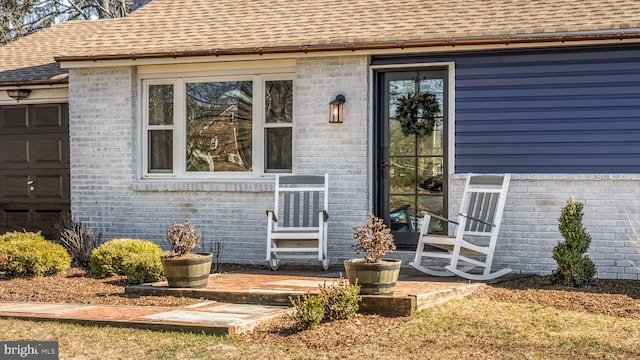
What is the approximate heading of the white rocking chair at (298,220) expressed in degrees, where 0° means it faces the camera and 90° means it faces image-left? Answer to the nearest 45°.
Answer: approximately 0°

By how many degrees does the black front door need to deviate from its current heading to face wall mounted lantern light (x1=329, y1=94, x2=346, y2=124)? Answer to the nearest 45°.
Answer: approximately 90° to its right

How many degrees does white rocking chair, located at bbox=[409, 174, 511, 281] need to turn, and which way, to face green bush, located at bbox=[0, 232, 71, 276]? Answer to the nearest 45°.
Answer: approximately 45° to its right

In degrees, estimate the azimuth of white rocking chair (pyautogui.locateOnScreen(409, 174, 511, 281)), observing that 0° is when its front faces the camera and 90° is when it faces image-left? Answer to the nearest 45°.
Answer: approximately 45°

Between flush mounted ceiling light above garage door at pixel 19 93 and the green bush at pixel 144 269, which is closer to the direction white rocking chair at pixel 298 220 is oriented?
the green bush

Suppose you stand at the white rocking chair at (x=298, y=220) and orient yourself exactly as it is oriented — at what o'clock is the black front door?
The black front door is roughly at 9 o'clock from the white rocking chair.

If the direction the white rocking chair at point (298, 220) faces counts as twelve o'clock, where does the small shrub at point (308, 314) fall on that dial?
The small shrub is roughly at 12 o'clock from the white rocking chair.

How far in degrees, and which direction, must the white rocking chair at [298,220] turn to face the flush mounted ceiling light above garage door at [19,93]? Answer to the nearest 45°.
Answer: approximately 135° to its right

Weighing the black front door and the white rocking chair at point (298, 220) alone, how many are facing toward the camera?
2

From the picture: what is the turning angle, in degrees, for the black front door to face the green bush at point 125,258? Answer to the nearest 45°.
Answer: approximately 90° to its right
